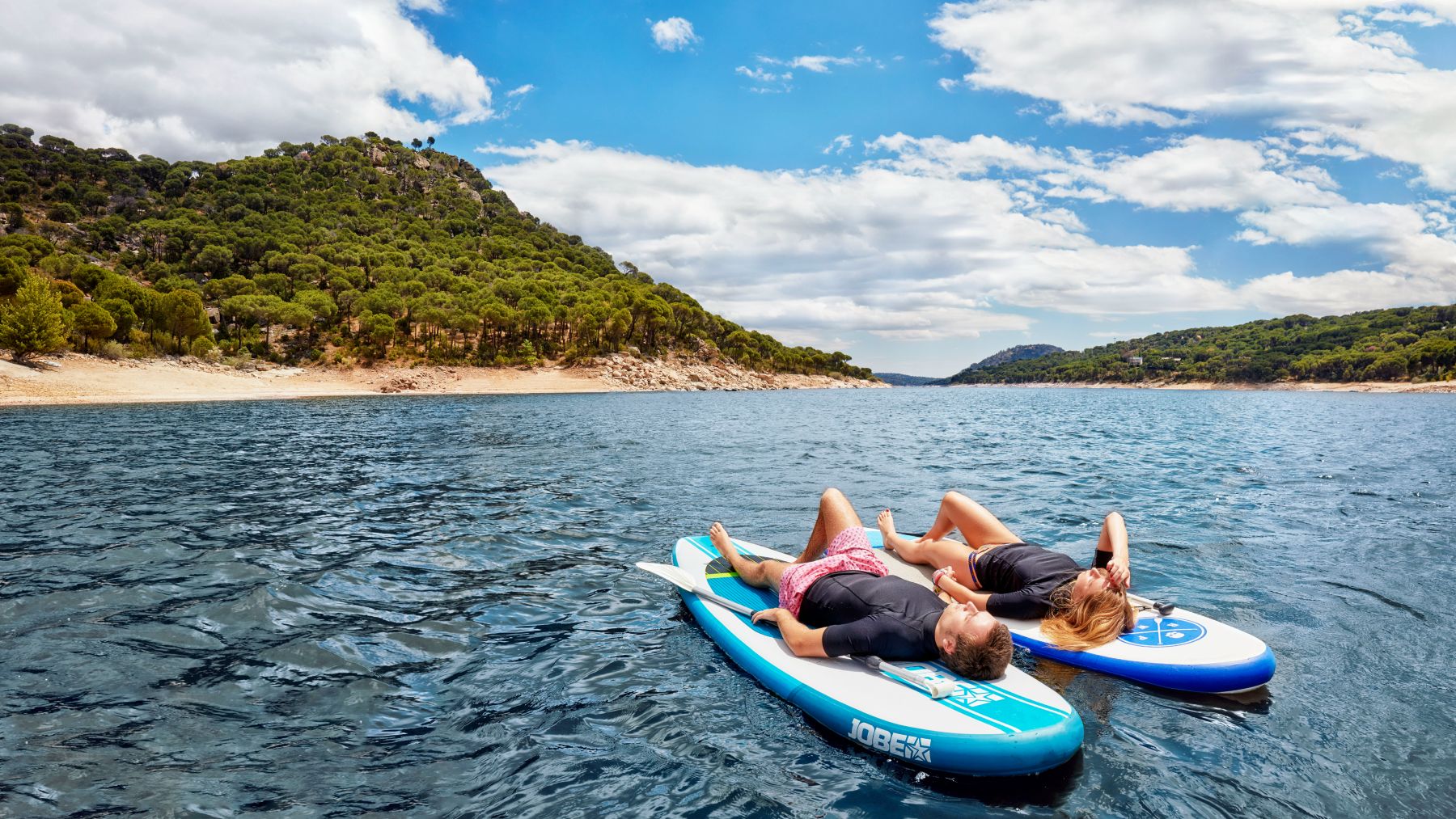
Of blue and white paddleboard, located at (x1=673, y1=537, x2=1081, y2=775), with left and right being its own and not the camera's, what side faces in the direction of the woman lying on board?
left

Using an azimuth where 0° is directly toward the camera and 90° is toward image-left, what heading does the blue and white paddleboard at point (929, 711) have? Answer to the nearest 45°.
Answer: approximately 315°

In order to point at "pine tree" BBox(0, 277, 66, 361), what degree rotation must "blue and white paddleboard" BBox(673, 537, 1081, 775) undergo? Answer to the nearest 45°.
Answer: approximately 180°
